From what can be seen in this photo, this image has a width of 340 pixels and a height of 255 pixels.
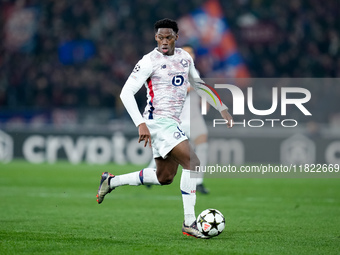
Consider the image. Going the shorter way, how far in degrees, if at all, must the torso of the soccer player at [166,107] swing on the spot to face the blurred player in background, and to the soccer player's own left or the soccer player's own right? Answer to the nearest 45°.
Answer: approximately 135° to the soccer player's own left

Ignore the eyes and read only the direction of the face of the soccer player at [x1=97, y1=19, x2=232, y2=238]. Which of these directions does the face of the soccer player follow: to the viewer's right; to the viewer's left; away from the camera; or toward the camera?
toward the camera

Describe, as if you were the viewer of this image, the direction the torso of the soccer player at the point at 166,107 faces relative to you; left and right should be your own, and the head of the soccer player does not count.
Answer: facing the viewer and to the right of the viewer
